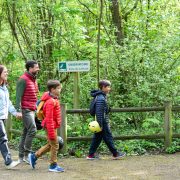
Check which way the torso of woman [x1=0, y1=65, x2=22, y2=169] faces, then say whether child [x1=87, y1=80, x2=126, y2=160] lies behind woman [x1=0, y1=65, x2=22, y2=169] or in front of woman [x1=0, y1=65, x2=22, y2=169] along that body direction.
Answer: in front

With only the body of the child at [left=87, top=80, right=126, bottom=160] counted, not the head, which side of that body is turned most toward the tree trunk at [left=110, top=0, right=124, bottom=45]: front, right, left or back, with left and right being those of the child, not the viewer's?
left

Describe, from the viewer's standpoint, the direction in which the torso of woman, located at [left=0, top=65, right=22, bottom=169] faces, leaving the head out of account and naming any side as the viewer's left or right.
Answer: facing to the right of the viewer

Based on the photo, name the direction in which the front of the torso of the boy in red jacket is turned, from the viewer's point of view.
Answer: to the viewer's right

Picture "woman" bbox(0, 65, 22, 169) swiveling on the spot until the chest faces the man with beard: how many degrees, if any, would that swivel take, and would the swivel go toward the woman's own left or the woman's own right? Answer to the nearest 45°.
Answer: approximately 45° to the woman's own left

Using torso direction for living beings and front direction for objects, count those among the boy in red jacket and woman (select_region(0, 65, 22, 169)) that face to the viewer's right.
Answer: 2

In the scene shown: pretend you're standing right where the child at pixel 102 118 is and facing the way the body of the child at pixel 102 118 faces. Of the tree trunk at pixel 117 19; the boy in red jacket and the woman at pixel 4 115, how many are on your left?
1

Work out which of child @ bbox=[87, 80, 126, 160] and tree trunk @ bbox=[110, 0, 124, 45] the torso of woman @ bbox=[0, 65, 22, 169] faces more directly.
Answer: the child

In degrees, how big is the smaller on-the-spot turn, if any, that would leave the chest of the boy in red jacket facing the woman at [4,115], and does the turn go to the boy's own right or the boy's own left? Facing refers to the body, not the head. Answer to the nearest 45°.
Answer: approximately 180°
